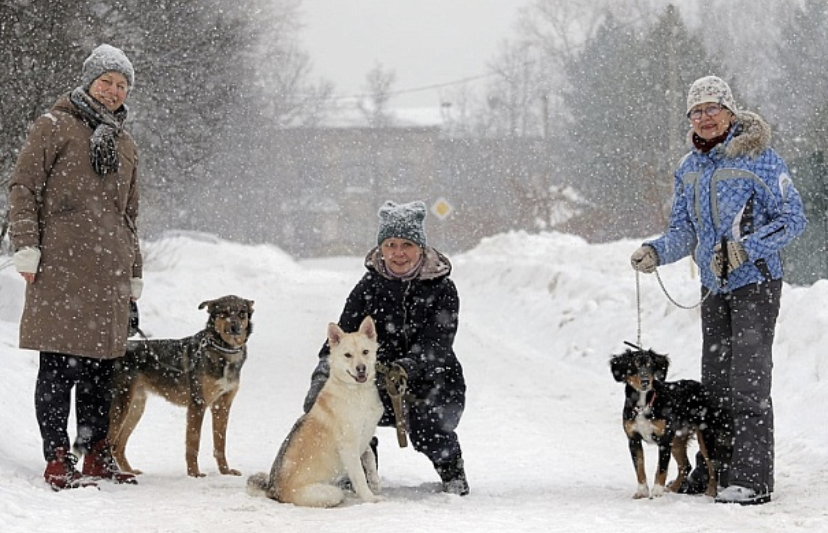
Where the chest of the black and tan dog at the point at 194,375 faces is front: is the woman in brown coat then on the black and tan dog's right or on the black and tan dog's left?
on the black and tan dog's right

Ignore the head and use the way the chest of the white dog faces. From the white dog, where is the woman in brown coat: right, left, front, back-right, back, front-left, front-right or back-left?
back-right

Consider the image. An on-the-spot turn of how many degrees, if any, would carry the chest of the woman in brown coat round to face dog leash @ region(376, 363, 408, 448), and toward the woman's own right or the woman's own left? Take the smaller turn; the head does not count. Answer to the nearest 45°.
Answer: approximately 45° to the woman's own left

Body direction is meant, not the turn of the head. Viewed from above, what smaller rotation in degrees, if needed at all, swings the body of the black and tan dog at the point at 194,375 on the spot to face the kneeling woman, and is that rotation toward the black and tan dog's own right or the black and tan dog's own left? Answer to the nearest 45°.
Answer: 0° — it already faces them

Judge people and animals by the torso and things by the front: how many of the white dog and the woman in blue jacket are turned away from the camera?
0

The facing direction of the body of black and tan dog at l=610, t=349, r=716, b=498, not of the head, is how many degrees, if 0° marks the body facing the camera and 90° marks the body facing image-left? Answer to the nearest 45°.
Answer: approximately 45°

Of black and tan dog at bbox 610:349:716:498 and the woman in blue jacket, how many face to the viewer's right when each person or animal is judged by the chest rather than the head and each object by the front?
0

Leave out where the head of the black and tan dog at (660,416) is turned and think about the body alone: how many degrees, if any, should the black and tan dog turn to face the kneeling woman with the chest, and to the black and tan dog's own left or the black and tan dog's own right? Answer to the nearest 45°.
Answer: approximately 45° to the black and tan dog's own right

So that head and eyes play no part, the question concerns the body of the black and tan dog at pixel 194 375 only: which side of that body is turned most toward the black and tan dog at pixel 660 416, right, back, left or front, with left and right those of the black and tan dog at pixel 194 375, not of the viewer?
front
